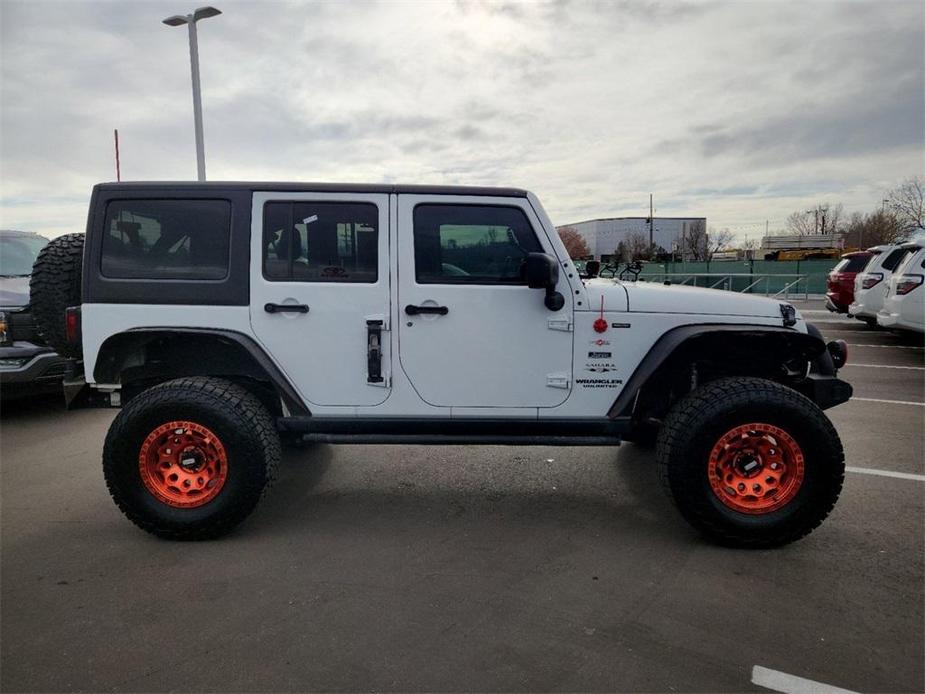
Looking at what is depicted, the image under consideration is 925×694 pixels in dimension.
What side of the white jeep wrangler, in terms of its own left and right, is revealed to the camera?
right

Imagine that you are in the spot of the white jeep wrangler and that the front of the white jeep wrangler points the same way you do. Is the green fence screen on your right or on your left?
on your left

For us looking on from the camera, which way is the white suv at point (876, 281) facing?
facing away from the viewer and to the right of the viewer

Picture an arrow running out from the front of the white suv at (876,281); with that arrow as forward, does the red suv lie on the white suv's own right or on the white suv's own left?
on the white suv's own left

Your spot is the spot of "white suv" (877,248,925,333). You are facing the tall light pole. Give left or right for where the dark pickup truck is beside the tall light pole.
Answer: left

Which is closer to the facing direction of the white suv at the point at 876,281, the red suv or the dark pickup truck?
the red suv
